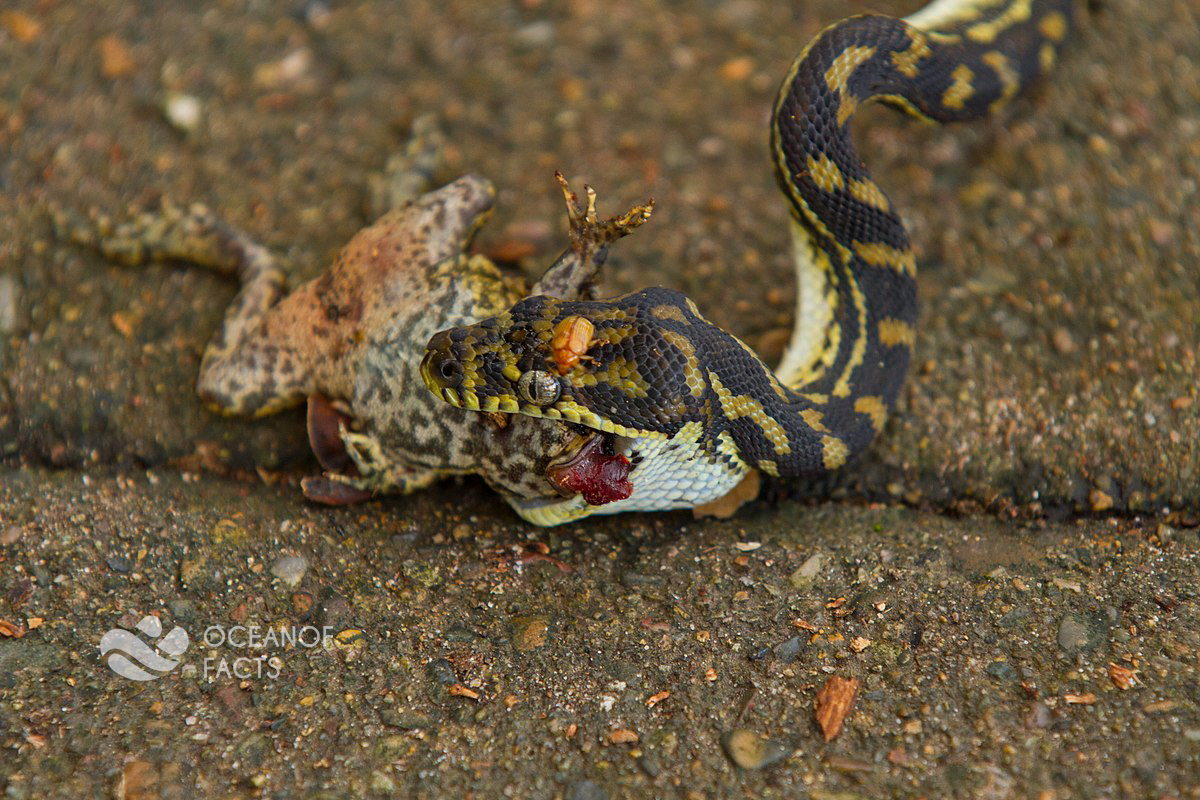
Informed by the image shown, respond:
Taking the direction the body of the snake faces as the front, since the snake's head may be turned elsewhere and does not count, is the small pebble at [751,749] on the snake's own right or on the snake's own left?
on the snake's own left

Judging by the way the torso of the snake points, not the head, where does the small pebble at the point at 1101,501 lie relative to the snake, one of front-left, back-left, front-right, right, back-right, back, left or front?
back

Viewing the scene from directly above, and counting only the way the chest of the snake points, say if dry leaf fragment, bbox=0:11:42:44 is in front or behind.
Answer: in front

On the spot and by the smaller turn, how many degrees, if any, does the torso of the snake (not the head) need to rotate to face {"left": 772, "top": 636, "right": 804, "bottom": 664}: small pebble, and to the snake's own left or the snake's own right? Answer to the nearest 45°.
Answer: approximately 90° to the snake's own left

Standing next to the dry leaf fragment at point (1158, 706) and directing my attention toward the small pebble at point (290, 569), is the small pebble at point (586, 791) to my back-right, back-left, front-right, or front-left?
front-left

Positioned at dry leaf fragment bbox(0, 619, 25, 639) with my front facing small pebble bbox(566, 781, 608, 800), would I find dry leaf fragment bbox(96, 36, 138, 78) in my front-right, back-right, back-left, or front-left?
back-left

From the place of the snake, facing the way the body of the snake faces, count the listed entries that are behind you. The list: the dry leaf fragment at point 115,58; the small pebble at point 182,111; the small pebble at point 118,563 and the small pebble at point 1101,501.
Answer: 1

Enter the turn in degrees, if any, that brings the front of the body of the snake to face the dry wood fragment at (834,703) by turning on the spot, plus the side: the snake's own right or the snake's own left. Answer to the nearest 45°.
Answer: approximately 90° to the snake's own left

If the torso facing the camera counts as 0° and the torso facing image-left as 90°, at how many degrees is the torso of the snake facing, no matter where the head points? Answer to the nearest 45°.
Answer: approximately 90°

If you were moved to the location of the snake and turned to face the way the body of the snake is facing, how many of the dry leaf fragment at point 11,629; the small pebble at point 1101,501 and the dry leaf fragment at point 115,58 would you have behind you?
1

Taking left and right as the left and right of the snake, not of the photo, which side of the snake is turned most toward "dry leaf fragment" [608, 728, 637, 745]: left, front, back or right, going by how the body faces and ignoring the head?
left

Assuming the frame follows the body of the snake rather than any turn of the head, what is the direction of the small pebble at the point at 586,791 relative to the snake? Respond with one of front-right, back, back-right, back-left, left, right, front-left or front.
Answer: left

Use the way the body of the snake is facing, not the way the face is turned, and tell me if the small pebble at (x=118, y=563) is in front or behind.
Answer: in front
